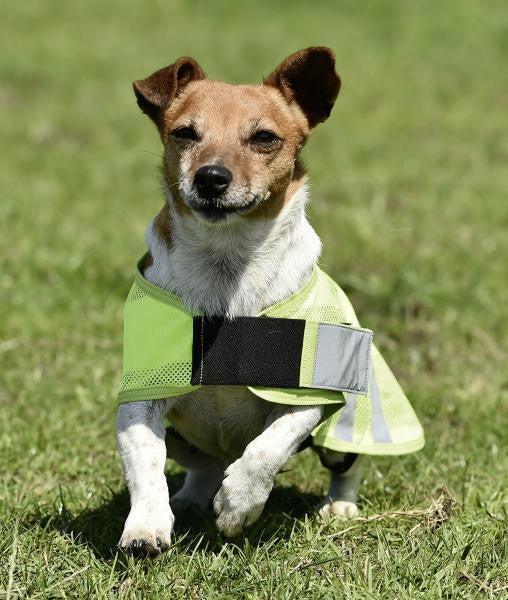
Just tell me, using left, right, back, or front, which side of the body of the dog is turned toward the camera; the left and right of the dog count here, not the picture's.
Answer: front
